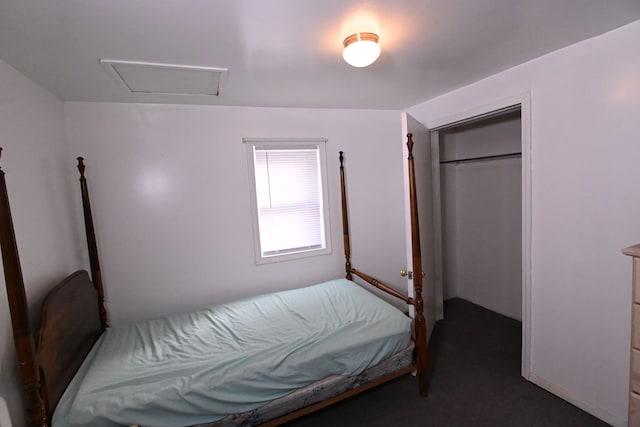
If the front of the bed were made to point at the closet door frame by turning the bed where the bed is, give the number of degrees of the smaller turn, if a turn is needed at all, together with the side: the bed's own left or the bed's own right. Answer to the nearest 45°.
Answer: approximately 45° to the bed's own right

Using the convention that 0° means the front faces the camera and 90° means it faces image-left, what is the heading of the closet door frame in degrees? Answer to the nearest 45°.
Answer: approximately 45°

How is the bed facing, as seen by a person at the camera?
facing away from the viewer and to the right of the viewer
